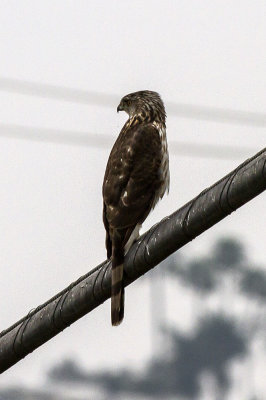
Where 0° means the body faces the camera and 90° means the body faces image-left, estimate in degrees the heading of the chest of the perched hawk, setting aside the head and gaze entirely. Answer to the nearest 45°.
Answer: approximately 225°
